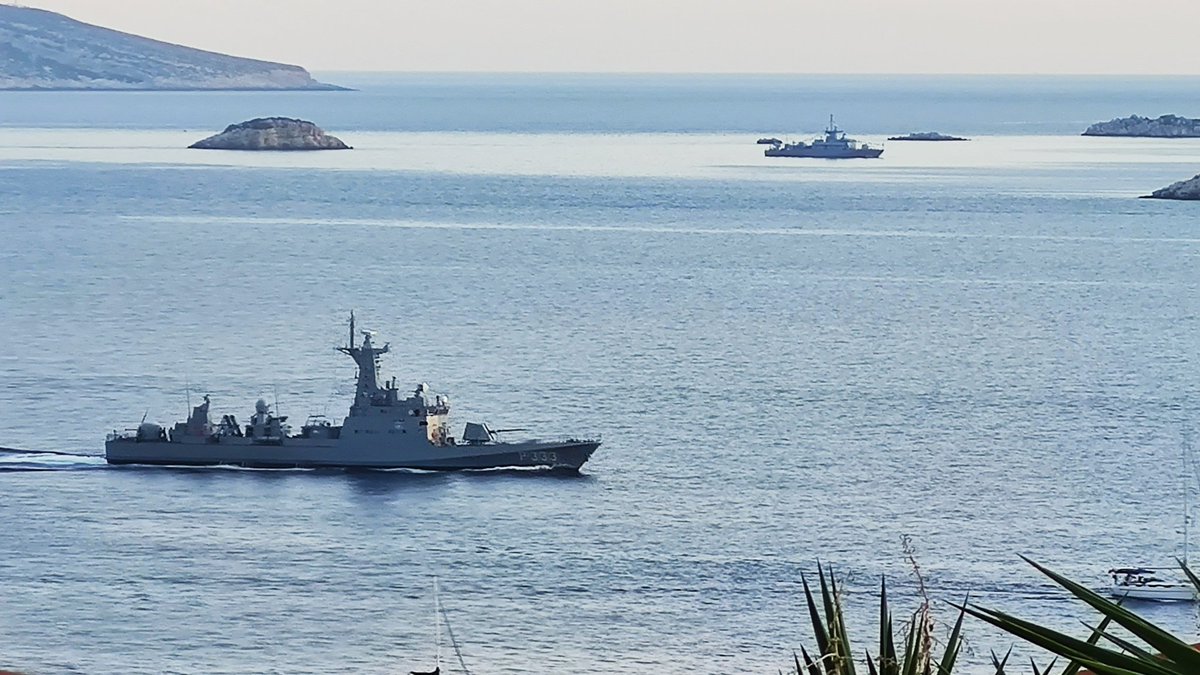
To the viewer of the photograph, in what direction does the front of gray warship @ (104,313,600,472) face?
facing to the right of the viewer

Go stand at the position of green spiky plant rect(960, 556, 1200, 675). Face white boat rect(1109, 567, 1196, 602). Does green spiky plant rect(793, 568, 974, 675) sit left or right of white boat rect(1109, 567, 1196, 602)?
left

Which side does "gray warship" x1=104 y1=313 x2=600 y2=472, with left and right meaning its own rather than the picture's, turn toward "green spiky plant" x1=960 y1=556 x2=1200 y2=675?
right

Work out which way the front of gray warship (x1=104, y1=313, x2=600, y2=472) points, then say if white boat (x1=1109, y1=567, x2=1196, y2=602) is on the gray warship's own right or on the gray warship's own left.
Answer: on the gray warship's own right

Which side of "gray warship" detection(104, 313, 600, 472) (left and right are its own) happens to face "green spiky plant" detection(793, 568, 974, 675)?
right
